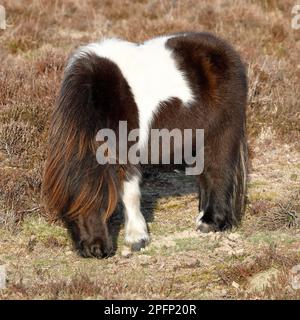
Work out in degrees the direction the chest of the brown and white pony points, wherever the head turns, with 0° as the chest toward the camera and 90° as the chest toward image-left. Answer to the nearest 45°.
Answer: approximately 45°

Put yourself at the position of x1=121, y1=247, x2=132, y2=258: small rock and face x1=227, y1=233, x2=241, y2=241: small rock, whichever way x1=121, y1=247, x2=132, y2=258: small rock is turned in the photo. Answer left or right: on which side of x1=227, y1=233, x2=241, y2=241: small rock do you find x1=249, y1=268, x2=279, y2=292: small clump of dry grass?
right

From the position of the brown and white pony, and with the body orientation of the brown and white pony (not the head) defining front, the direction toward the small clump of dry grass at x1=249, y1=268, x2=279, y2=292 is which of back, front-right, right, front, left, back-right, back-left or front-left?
left
